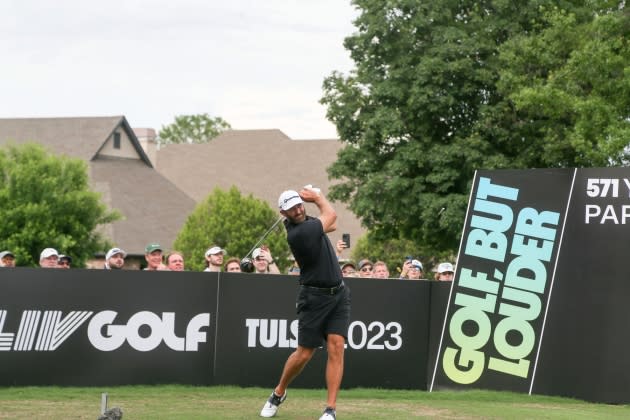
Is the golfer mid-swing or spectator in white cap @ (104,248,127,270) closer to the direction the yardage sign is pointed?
the golfer mid-swing

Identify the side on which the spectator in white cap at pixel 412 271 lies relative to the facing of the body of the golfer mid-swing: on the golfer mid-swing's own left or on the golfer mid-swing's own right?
on the golfer mid-swing's own left

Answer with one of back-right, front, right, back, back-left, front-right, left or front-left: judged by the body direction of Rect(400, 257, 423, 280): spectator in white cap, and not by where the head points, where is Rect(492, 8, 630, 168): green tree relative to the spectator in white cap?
back

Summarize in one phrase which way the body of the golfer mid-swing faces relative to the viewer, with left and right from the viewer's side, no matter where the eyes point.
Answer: facing the viewer and to the right of the viewer

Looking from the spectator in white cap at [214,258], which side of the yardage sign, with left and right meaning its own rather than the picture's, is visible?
right

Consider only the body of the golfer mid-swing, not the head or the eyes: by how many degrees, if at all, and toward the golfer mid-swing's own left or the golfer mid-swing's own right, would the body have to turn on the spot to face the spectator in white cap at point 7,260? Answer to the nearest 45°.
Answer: approximately 180°

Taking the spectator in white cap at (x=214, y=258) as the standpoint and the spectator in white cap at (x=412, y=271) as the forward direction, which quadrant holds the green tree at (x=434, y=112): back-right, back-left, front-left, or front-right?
front-left

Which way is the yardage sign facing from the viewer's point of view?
toward the camera

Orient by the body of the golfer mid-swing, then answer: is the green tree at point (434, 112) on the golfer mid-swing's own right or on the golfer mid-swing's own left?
on the golfer mid-swing's own left

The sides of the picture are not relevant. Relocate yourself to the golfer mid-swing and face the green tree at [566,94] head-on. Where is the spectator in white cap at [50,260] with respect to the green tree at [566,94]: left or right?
left

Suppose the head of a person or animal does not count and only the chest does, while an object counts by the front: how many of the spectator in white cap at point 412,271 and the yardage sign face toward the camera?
2

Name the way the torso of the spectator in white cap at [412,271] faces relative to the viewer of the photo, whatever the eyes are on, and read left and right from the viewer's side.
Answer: facing the viewer

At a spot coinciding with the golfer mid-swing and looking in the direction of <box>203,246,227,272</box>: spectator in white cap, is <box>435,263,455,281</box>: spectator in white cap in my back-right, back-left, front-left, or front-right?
front-right

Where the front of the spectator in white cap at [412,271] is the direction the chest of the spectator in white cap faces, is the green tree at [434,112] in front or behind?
behind

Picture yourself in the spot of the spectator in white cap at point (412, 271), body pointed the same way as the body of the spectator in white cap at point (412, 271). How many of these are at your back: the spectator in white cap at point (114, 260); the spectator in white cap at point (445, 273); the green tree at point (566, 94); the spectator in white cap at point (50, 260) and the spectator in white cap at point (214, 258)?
1
